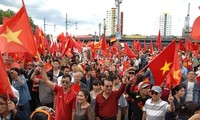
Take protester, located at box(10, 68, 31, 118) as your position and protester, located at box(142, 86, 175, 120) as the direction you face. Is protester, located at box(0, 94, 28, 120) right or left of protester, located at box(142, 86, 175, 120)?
right

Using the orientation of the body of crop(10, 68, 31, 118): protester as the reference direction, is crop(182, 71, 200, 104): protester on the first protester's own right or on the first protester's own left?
on the first protester's own left

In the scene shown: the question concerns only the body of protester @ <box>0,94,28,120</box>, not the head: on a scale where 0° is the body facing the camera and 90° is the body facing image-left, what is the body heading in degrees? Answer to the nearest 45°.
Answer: approximately 45°

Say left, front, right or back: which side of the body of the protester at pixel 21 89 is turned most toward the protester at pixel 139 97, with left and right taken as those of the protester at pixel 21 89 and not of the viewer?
left

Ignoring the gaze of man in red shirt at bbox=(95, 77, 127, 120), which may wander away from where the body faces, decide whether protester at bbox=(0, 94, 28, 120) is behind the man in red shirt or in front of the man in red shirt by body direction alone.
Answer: in front

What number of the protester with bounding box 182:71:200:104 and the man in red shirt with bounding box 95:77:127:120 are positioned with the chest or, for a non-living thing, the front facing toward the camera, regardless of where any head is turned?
2

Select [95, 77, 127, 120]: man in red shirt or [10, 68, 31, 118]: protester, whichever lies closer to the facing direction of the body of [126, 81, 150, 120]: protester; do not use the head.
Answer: the man in red shirt

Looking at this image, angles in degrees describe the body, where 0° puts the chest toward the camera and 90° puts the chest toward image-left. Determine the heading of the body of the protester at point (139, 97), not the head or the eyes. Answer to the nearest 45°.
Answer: approximately 315°

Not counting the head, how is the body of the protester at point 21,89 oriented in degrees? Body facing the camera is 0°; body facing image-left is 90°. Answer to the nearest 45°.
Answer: approximately 45°

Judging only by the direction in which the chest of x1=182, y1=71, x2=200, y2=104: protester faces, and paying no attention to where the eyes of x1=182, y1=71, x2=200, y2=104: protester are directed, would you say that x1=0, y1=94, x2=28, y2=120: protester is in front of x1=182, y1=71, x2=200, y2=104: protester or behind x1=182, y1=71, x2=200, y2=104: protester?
in front
